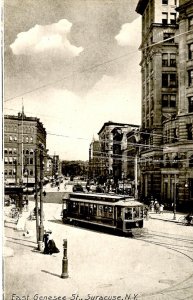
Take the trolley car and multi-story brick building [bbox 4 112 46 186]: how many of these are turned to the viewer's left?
0

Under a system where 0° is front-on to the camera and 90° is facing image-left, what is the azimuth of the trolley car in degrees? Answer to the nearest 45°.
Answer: approximately 315°

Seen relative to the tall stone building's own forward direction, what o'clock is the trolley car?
The trolley car is roughly at 11 o'clock from the tall stone building.

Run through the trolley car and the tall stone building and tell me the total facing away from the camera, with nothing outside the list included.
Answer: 0

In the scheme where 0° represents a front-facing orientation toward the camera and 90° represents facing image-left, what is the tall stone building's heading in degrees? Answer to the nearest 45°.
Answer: approximately 45°
